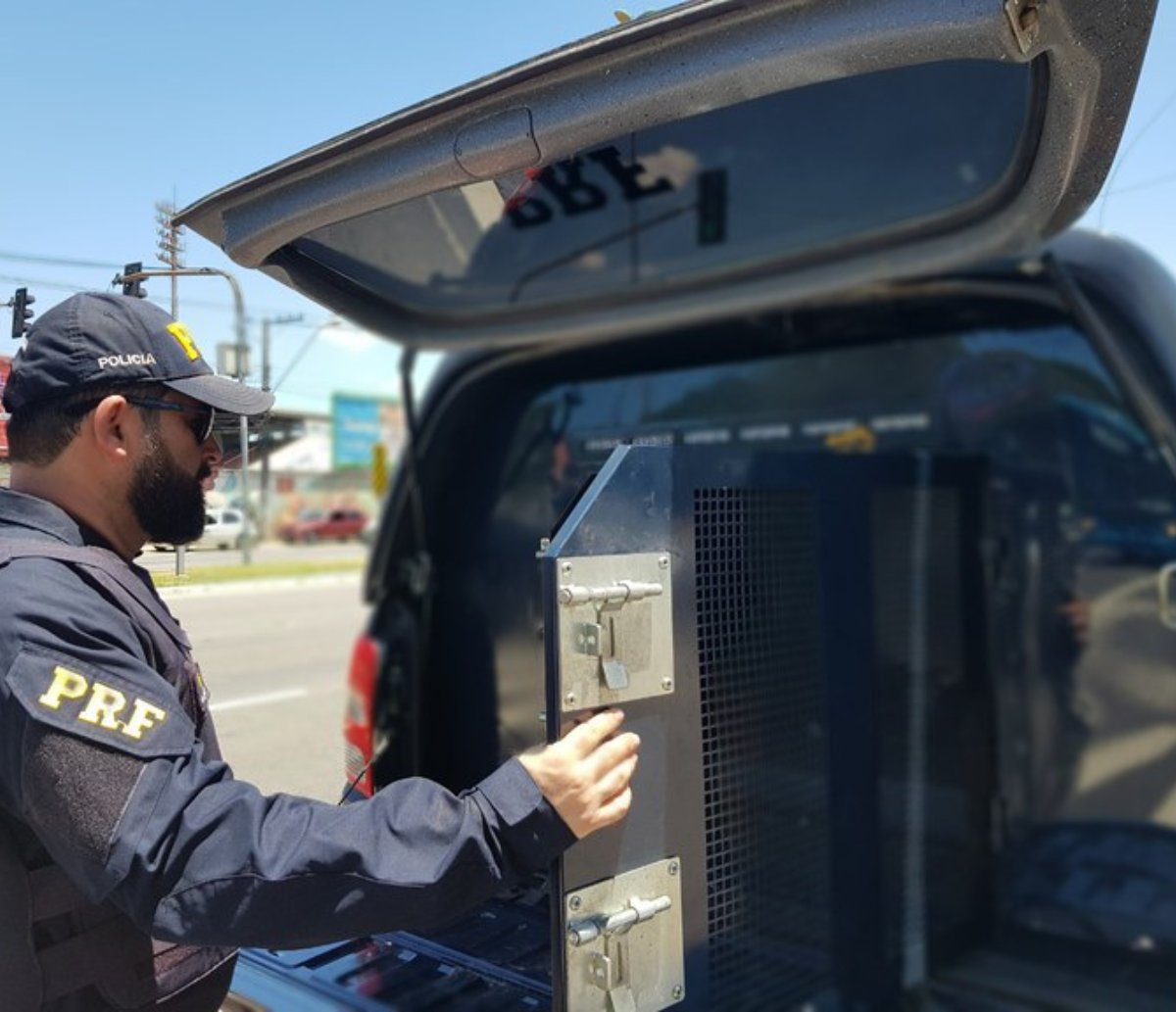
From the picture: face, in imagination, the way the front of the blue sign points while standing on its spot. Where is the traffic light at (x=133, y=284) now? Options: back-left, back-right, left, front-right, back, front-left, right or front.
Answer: front

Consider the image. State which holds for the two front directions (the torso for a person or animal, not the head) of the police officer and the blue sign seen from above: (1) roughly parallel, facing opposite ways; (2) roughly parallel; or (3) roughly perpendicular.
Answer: roughly perpendicular

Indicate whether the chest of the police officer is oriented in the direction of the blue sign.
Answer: no

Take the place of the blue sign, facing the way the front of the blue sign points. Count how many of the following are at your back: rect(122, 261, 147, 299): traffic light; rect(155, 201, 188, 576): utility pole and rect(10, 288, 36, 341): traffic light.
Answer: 0

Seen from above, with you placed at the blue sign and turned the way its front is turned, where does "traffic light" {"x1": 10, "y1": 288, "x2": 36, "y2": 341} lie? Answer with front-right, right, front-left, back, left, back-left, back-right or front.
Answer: front

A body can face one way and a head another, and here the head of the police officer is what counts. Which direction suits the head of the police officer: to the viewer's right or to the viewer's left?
to the viewer's right

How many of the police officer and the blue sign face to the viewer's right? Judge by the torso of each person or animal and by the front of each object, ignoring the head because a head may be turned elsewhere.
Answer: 1

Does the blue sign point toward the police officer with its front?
yes

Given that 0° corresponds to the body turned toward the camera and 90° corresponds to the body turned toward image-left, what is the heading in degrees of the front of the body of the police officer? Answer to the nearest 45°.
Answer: approximately 270°

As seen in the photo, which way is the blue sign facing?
toward the camera
